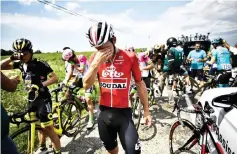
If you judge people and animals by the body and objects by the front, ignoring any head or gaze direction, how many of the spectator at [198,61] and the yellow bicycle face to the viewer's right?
0

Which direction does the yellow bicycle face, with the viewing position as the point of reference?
facing the viewer and to the left of the viewer

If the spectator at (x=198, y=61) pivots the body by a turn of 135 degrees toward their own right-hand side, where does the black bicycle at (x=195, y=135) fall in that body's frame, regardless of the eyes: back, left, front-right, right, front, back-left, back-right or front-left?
back-left

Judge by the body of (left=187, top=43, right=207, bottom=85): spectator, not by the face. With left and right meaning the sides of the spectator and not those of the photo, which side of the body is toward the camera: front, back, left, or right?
front

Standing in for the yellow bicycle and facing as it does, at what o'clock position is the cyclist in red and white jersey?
The cyclist in red and white jersey is roughly at 10 o'clock from the yellow bicycle.

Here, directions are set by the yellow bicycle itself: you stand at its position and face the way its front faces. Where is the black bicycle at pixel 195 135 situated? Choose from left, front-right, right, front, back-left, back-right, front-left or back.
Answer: left

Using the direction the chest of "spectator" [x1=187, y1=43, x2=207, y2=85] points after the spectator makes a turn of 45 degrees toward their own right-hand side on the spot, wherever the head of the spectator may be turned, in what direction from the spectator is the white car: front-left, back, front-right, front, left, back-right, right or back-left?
front-left
